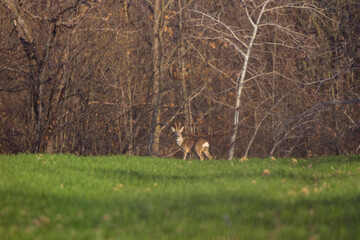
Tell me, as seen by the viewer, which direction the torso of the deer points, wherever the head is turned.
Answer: to the viewer's left

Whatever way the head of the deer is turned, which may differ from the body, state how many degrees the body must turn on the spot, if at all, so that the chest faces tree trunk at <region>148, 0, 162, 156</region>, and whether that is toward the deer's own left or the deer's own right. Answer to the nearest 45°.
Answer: approximately 45° to the deer's own right
